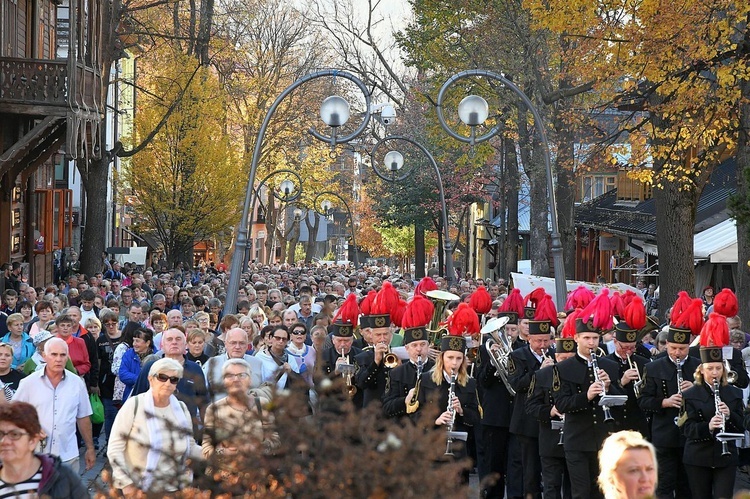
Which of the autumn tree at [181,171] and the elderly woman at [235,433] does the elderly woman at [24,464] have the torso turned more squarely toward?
the elderly woman

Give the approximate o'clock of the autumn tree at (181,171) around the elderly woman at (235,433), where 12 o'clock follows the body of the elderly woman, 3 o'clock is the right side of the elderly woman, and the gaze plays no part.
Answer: The autumn tree is roughly at 6 o'clock from the elderly woman.

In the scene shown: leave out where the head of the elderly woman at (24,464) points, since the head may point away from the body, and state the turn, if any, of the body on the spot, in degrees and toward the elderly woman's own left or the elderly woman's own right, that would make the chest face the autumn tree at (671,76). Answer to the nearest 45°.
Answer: approximately 180°

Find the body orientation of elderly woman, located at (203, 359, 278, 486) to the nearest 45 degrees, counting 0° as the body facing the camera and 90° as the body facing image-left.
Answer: approximately 0°

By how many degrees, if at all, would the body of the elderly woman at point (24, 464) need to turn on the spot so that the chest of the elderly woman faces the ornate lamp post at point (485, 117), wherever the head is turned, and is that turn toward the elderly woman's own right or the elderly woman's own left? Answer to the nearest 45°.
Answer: approximately 180°

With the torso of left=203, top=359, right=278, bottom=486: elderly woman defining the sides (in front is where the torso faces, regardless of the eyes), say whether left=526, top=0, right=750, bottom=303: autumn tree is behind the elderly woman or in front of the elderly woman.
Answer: behind

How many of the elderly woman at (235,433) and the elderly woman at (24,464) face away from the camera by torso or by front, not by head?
0

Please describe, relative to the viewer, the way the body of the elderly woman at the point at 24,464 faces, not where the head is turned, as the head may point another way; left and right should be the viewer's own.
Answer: facing the viewer and to the left of the viewer
